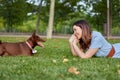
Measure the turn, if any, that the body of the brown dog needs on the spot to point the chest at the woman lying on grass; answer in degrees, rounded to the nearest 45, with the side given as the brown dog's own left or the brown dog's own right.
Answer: approximately 45° to the brown dog's own right

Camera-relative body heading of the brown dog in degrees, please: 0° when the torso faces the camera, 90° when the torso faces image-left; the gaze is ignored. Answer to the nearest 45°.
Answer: approximately 270°
